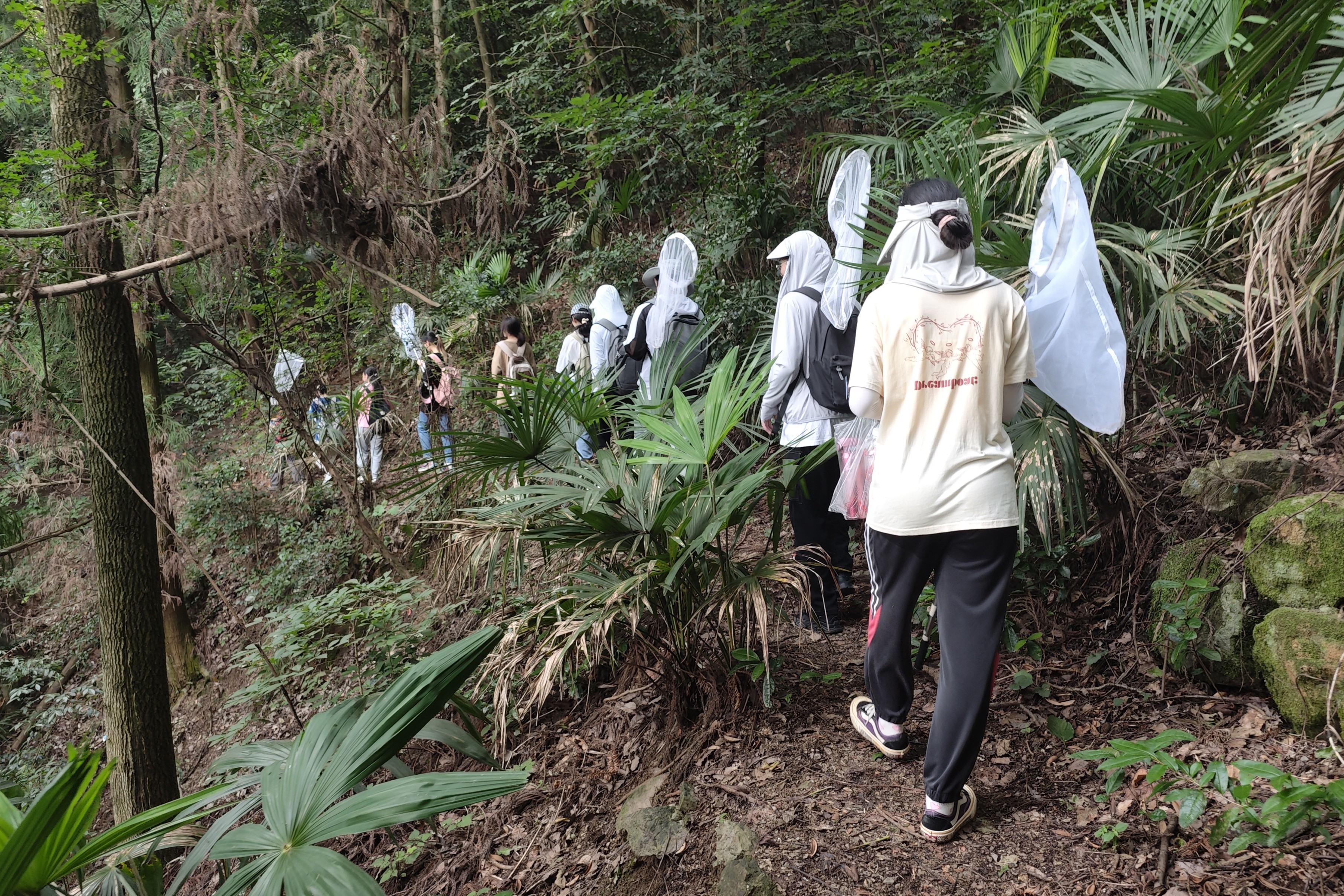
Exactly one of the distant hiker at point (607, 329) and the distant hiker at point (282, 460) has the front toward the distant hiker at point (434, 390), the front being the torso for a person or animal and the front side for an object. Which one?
the distant hiker at point (607, 329)

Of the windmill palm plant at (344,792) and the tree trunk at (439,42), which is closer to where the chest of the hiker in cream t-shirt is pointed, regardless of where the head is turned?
the tree trunk

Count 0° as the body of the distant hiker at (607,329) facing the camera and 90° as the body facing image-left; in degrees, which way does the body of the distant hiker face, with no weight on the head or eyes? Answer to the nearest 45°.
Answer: approximately 135°

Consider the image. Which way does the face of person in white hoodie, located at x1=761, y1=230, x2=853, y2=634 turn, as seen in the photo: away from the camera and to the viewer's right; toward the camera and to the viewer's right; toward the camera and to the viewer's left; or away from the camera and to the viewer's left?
away from the camera and to the viewer's left

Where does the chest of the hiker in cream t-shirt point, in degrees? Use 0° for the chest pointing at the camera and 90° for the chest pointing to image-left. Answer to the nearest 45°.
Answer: approximately 180°
